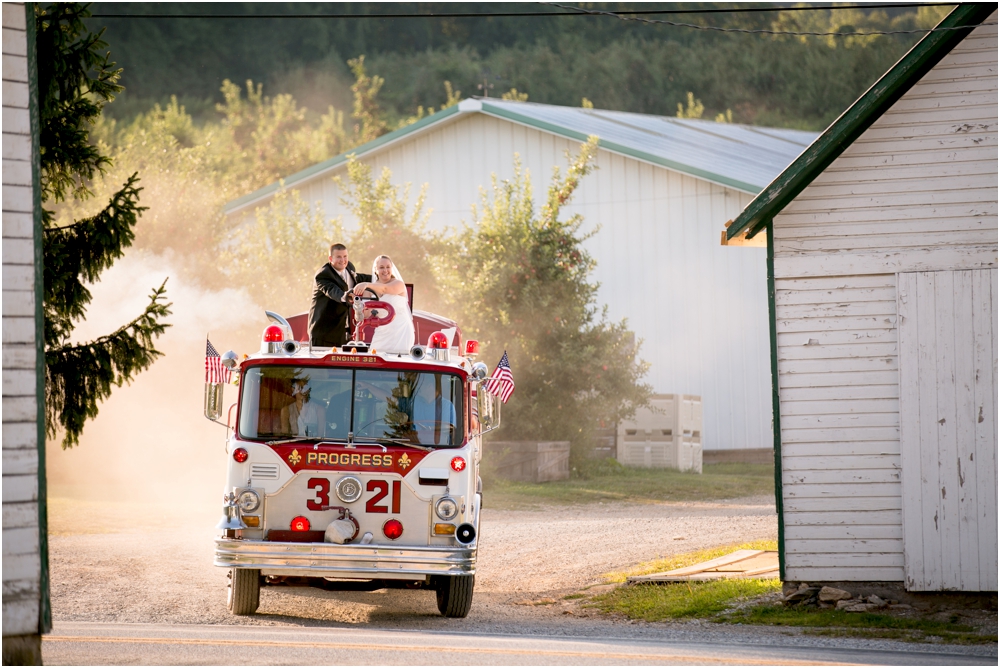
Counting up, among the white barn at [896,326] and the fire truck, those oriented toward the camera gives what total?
2

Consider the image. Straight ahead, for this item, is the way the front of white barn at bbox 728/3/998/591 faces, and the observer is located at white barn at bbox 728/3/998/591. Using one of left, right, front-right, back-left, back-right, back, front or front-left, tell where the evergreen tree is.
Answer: right

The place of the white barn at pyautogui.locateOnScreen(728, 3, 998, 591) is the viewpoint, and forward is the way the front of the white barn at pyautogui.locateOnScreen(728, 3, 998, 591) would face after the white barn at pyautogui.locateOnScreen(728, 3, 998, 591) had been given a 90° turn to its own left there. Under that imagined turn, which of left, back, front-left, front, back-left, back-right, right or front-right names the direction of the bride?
back

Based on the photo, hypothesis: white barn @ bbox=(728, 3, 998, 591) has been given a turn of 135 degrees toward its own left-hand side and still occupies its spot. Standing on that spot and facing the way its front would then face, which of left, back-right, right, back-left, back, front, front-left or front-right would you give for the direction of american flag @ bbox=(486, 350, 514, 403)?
back-left

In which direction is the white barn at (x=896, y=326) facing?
toward the camera

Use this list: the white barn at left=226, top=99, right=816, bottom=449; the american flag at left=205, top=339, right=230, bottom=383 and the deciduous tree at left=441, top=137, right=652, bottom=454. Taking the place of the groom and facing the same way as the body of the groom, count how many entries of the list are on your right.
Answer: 1

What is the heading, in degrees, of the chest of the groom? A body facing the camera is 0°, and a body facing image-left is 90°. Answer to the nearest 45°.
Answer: approximately 315°

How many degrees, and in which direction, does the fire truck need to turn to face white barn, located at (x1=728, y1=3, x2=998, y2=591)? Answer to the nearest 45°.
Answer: approximately 90° to its left

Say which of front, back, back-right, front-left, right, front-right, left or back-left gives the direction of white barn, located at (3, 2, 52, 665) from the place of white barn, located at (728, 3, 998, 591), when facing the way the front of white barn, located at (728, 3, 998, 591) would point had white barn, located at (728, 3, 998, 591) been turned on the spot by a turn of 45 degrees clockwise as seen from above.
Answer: front

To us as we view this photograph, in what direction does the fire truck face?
facing the viewer

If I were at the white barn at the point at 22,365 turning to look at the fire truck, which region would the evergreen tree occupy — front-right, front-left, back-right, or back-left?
front-left

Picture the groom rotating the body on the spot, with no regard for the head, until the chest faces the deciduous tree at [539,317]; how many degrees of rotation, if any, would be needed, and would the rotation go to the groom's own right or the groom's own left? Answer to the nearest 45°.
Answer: approximately 135° to the groom's own left

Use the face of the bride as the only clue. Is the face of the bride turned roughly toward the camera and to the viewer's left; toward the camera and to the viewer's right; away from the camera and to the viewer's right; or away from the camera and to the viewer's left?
toward the camera and to the viewer's left

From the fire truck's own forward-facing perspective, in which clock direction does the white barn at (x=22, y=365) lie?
The white barn is roughly at 1 o'clock from the fire truck.
